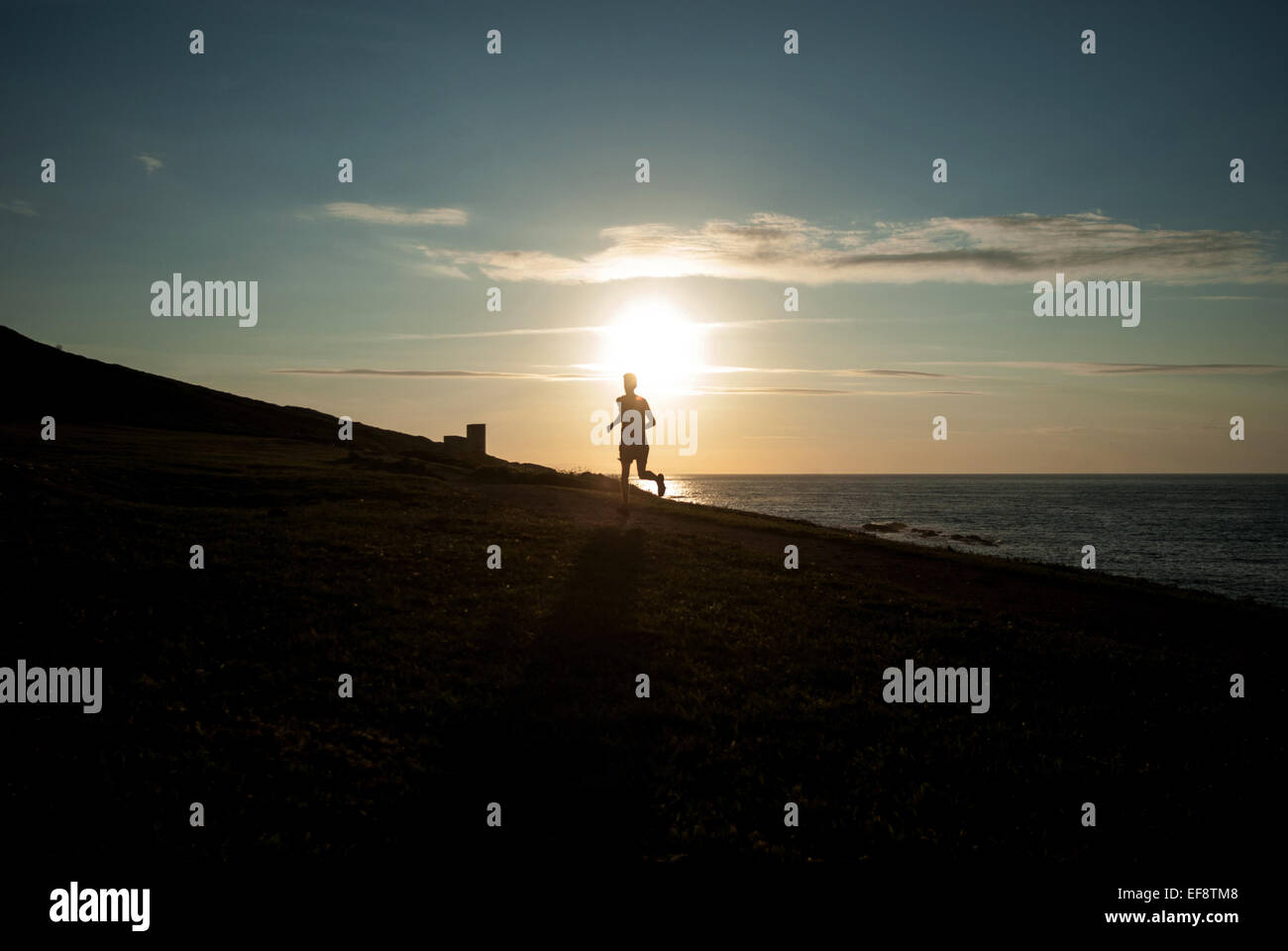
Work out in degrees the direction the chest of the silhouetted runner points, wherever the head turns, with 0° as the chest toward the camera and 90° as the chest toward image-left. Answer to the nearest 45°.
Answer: approximately 45°
